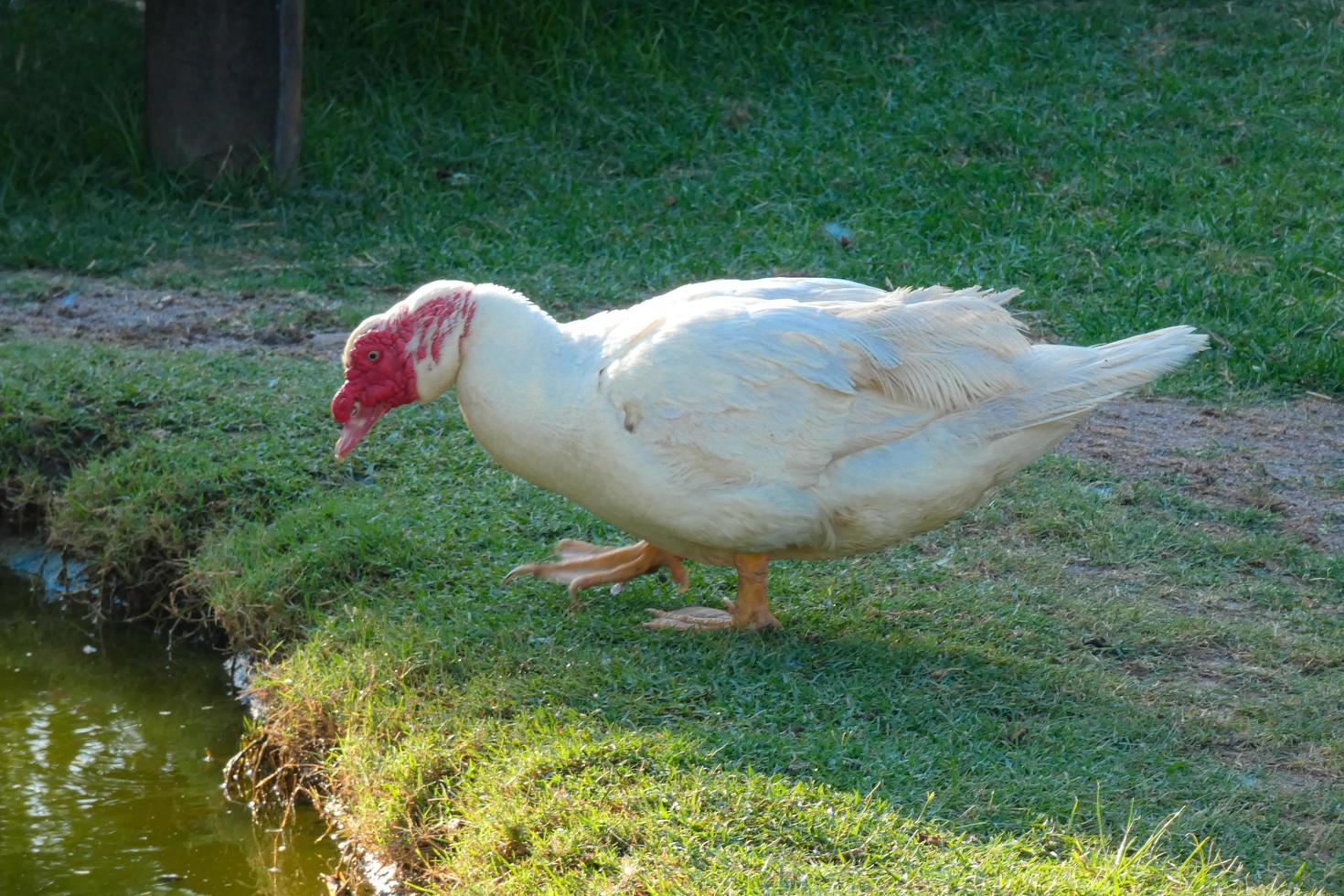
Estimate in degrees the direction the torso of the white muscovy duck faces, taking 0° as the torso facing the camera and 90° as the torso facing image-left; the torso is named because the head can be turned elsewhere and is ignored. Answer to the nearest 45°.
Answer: approximately 90°
